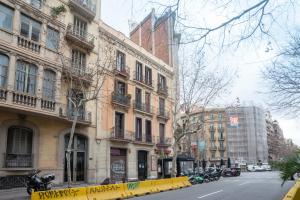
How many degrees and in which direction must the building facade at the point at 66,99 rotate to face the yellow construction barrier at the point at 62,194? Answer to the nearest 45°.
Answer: approximately 45° to its right

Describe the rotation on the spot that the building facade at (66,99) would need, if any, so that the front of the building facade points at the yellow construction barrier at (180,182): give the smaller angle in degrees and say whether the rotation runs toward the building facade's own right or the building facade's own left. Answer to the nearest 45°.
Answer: approximately 45° to the building facade's own left

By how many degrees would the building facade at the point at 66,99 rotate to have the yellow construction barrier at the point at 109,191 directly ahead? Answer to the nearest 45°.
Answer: approximately 45° to its right

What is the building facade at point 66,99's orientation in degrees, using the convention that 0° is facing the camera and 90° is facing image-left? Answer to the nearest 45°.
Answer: approximately 315°
